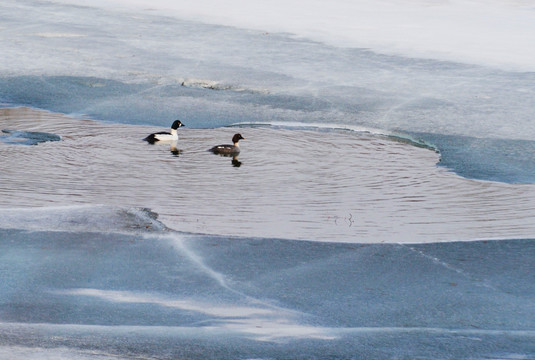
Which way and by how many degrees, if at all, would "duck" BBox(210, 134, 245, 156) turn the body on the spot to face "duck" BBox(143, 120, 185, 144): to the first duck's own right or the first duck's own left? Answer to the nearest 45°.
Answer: approximately 135° to the first duck's own left

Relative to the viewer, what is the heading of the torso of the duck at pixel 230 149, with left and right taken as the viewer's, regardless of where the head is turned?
facing to the right of the viewer

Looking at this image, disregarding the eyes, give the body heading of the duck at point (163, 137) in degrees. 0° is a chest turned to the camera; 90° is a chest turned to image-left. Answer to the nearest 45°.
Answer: approximately 270°

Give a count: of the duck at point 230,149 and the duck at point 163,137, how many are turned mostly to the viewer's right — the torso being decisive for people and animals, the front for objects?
2

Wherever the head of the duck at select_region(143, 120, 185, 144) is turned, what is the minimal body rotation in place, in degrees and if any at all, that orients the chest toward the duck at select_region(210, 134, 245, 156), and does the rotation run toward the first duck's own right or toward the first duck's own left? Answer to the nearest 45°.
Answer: approximately 45° to the first duck's own right
